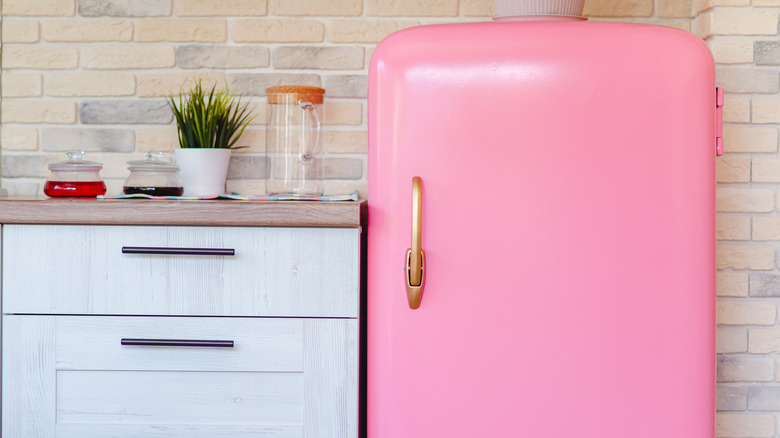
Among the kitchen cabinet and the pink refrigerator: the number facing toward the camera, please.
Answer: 2

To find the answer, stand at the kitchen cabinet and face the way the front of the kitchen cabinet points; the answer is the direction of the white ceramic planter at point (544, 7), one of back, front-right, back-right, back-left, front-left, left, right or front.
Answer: left

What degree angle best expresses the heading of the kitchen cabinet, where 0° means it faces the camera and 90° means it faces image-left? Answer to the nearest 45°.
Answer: approximately 0°

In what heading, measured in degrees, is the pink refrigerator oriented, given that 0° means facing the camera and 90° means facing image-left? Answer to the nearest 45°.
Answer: approximately 0°

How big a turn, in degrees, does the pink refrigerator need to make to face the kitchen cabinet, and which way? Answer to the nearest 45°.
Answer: approximately 90° to its right

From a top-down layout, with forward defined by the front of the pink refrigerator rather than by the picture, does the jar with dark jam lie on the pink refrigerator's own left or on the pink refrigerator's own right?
on the pink refrigerator's own right

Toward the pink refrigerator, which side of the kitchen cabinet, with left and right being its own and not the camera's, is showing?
left
